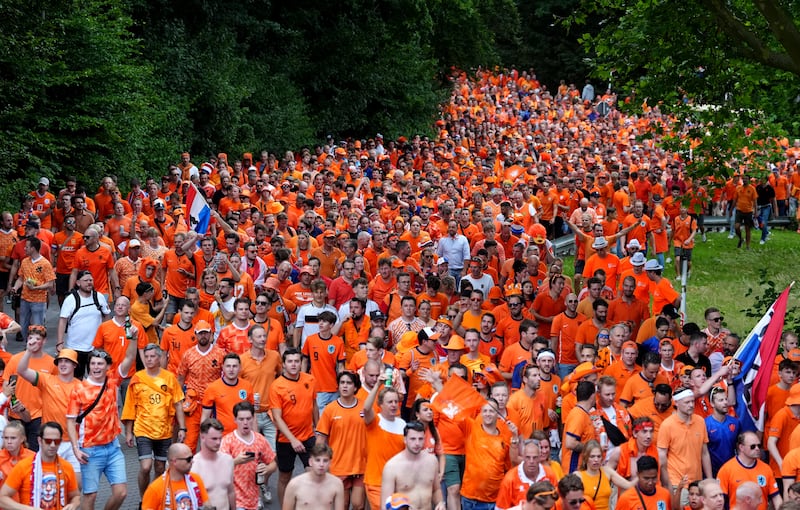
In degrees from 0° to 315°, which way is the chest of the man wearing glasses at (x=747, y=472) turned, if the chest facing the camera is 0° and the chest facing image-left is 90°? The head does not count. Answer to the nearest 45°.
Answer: approximately 315°

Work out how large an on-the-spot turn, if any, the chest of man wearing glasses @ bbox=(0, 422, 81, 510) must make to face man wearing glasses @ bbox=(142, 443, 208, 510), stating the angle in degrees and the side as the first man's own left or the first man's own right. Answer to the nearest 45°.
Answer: approximately 45° to the first man's own left

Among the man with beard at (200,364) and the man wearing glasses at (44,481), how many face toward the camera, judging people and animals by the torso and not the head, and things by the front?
2

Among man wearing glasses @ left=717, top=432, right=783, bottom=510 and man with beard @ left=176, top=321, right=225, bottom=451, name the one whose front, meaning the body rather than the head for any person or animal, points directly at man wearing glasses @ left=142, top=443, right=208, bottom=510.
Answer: the man with beard

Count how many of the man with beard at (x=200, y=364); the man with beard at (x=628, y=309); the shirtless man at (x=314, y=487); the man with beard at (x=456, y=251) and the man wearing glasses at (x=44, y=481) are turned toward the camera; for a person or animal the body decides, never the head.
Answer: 5

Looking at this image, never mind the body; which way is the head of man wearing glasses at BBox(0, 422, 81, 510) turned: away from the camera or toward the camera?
toward the camera

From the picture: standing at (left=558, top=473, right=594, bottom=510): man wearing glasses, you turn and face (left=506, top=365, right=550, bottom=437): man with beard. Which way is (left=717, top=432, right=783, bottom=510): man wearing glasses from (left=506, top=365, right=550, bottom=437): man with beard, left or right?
right

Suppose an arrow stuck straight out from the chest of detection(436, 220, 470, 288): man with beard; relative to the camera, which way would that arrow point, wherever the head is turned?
toward the camera

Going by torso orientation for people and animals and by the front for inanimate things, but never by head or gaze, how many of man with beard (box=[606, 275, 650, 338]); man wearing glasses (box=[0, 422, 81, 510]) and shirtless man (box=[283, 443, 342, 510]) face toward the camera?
3

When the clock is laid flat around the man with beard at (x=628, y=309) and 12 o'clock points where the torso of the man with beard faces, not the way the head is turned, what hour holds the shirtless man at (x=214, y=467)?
The shirtless man is roughly at 1 o'clock from the man with beard.

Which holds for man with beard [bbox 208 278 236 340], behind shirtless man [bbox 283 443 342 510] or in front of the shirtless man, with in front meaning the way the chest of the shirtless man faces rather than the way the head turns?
behind

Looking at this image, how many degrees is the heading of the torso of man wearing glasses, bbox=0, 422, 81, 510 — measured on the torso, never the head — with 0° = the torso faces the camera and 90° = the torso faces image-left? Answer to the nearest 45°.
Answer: approximately 0°

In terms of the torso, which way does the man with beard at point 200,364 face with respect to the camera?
toward the camera

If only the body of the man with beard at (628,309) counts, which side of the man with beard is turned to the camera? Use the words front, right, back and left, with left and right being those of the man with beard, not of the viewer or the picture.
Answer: front

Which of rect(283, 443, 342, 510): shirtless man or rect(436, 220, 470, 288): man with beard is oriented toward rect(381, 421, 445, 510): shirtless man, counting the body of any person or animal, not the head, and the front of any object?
the man with beard

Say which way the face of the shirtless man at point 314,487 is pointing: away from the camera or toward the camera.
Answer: toward the camera
